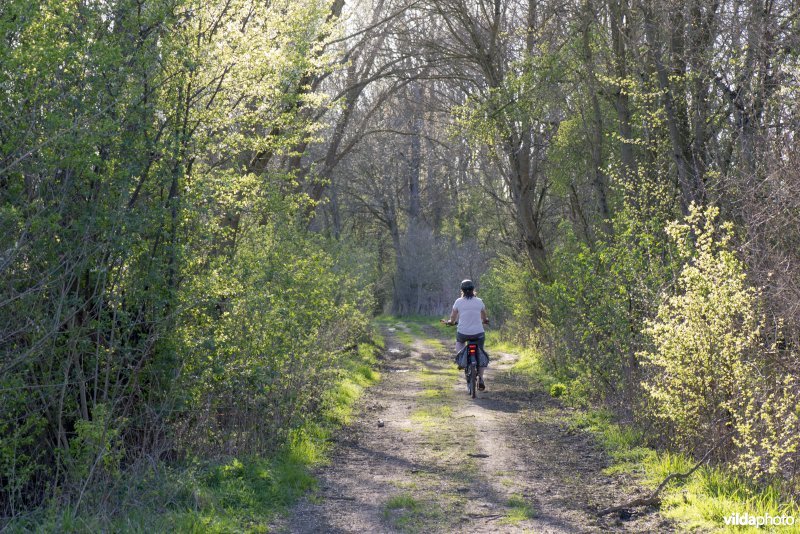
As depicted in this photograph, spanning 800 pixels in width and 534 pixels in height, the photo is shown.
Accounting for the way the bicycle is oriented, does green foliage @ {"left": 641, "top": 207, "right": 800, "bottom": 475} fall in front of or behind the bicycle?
behind

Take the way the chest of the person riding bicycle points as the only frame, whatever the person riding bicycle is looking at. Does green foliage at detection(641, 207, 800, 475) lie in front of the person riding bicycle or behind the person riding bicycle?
behind

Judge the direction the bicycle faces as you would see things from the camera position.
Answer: facing away from the viewer

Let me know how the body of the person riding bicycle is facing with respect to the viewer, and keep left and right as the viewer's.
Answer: facing away from the viewer

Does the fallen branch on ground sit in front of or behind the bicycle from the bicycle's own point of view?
behind
